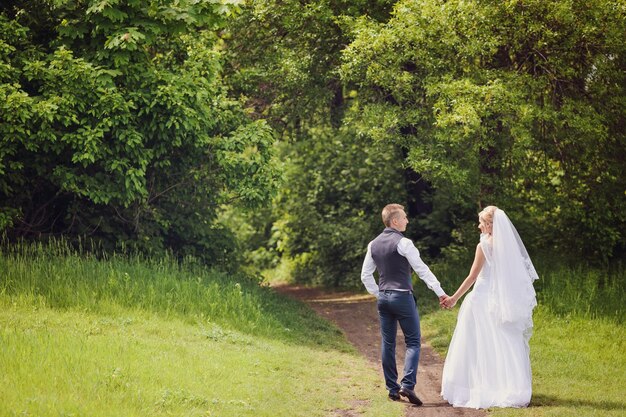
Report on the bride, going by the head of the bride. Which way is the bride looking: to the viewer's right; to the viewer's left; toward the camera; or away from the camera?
to the viewer's left

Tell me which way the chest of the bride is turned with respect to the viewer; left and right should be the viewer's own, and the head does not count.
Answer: facing away from the viewer and to the left of the viewer

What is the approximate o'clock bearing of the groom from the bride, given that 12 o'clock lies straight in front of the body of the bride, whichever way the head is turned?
The groom is roughly at 10 o'clock from the bride.

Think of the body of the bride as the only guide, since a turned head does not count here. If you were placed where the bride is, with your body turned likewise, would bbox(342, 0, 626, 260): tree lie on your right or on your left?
on your right

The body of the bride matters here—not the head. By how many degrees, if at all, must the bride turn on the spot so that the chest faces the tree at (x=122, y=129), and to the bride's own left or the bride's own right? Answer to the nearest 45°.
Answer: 0° — they already face it

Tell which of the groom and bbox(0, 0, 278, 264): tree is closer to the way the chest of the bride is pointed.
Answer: the tree

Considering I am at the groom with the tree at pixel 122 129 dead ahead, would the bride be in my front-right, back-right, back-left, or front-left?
back-right
